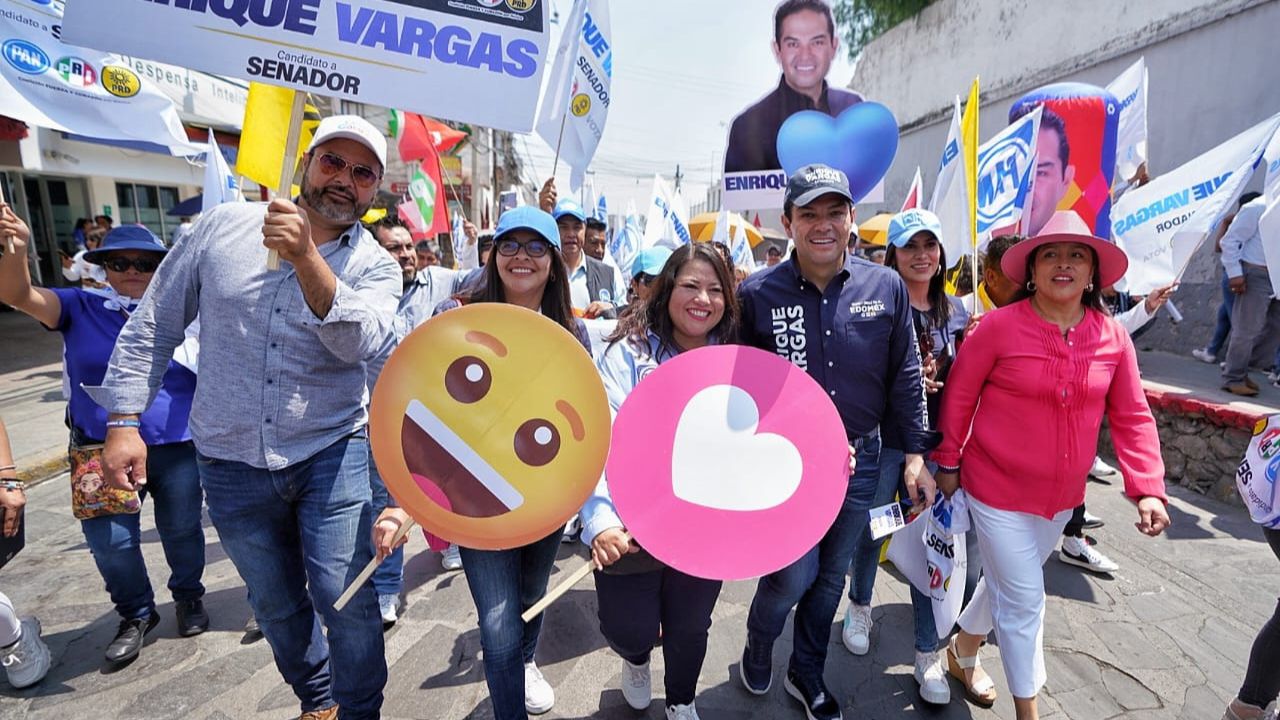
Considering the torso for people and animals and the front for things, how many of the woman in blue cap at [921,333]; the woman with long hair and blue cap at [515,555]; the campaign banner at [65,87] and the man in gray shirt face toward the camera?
4

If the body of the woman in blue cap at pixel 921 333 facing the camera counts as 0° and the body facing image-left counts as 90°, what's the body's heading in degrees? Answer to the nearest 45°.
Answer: approximately 0°

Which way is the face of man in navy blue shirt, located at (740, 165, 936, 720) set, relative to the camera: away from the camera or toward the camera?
toward the camera

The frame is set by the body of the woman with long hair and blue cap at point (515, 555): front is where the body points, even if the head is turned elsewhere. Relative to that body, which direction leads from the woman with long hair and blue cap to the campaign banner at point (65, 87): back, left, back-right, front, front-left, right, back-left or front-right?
back-right

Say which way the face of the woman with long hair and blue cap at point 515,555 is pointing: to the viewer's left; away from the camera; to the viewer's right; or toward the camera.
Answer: toward the camera

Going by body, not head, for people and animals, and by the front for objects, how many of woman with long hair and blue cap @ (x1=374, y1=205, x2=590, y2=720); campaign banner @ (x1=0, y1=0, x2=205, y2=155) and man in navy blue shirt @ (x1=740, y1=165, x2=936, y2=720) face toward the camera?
3

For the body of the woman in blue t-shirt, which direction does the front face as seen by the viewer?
toward the camera

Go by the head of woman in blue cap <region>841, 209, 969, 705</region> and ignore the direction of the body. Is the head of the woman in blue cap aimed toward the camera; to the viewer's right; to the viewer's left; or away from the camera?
toward the camera

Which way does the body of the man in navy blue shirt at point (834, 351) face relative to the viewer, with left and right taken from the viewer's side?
facing the viewer

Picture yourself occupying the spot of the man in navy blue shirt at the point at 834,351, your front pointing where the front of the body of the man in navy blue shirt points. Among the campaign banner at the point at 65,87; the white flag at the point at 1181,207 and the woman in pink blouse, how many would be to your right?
1

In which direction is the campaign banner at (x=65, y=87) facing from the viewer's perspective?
toward the camera

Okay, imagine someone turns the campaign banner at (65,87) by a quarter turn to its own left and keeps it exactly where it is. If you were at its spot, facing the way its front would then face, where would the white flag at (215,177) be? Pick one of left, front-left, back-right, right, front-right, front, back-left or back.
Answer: front

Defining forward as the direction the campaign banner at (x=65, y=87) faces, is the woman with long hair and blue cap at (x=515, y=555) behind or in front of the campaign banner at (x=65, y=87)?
in front

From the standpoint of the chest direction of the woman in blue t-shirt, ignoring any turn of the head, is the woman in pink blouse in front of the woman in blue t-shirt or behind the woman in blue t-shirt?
in front

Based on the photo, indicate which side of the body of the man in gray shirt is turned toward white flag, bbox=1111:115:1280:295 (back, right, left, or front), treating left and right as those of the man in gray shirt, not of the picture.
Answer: left

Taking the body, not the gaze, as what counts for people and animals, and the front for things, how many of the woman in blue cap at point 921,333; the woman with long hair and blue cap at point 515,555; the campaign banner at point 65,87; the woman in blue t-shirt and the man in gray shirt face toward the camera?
5
